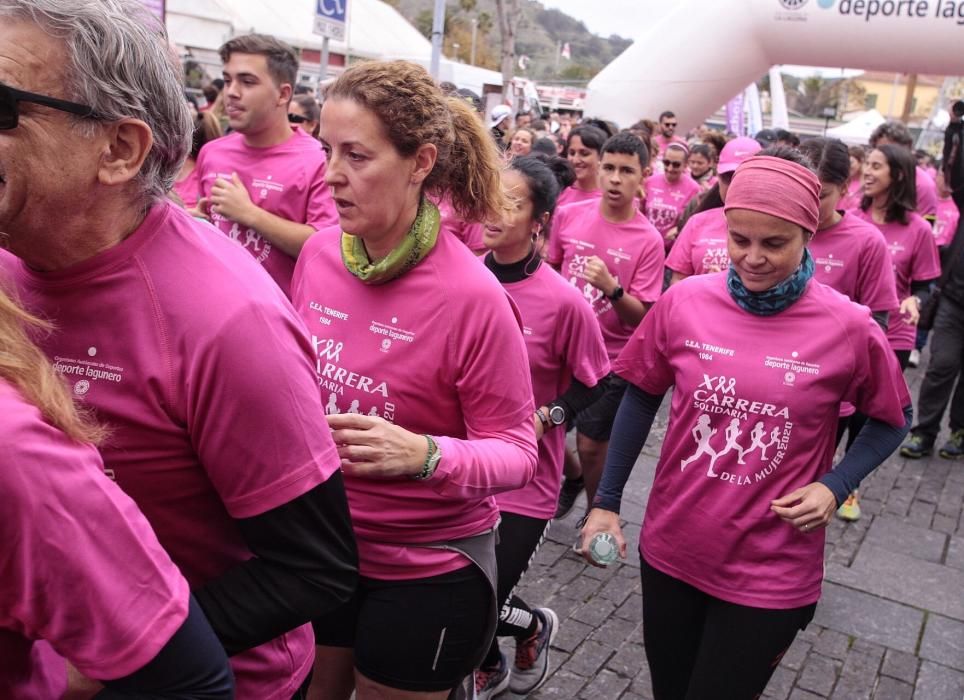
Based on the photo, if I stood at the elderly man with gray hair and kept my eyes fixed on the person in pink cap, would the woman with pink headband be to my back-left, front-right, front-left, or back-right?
front-right

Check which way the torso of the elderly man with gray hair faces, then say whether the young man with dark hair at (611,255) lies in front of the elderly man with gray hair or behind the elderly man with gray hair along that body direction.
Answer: behind

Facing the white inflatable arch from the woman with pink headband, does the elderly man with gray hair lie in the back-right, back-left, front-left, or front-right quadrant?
back-left

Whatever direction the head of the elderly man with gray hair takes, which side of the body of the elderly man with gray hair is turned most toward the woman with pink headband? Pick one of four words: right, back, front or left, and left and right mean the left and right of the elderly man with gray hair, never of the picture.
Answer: back

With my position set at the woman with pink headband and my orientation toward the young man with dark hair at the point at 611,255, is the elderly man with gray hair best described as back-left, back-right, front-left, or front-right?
back-left

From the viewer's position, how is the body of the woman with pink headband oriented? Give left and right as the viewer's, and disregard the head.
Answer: facing the viewer

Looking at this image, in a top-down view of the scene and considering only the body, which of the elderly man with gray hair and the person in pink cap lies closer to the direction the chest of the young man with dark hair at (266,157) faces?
the elderly man with gray hair

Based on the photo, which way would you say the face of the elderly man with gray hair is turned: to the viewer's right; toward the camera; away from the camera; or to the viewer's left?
to the viewer's left

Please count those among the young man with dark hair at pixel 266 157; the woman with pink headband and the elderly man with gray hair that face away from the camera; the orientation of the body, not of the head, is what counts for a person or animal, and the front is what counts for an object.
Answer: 0

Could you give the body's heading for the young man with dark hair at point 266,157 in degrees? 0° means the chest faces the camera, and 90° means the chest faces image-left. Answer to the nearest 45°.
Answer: approximately 45°

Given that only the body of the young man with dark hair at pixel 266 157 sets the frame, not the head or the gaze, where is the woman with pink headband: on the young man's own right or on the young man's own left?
on the young man's own left

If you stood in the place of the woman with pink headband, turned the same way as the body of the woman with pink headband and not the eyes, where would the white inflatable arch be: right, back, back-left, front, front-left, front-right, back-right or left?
back

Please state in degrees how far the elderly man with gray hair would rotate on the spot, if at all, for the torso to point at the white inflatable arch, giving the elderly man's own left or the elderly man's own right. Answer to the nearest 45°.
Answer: approximately 180°

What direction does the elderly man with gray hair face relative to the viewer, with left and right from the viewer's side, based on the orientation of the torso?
facing the viewer and to the left of the viewer

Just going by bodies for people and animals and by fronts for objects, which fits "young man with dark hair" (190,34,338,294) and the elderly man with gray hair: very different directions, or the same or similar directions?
same or similar directions

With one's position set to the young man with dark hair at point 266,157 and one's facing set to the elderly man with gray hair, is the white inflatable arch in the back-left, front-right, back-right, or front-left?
back-left
